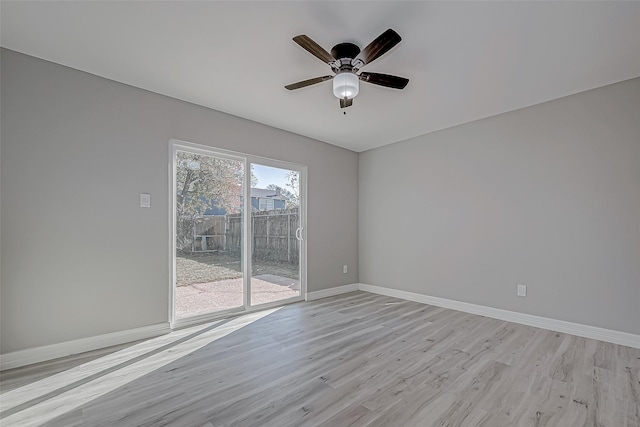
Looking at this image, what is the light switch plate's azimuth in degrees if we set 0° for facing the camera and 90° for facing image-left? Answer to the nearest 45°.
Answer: approximately 0°

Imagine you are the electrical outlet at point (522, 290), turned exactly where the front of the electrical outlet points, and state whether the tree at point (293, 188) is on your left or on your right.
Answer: on your right

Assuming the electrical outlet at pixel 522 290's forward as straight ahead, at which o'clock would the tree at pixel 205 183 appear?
The tree is roughly at 2 o'clock from the electrical outlet.

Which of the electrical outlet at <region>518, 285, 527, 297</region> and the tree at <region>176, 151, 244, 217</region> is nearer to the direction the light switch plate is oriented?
the electrical outlet

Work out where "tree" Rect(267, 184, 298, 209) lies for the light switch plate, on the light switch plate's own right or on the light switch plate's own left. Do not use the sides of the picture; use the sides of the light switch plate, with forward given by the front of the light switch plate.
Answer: on the light switch plate's own left

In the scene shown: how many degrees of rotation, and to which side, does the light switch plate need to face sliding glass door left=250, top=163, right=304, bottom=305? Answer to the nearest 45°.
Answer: approximately 90° to its left

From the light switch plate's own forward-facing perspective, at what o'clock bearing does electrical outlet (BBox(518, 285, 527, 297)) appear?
The electrical outlet is roughly at 10 o'clock from the light switch plate.

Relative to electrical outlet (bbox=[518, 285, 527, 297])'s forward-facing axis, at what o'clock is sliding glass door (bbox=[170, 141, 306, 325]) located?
The sliding glass door is roughly at 2 o'clock from the electrical outlet.

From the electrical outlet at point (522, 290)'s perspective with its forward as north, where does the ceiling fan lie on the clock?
The ceiling fan is roughly at 1 o'clock from the electrical outlet.

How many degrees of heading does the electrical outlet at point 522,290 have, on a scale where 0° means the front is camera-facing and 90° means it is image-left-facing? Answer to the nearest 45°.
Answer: approximately 0°
